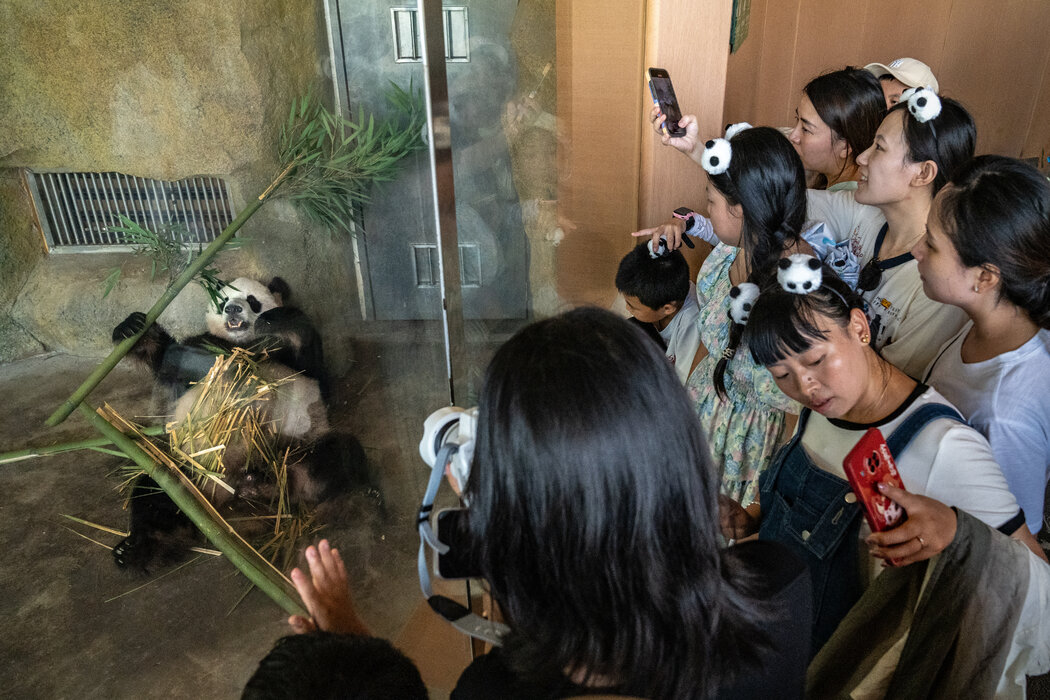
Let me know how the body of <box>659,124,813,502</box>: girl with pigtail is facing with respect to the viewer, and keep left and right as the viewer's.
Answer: facing to the left of the viewer

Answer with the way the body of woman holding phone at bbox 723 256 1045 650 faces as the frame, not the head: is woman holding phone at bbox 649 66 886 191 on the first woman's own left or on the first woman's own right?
on the first woman's own right

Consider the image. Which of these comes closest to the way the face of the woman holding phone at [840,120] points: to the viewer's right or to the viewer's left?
to the viewer's left

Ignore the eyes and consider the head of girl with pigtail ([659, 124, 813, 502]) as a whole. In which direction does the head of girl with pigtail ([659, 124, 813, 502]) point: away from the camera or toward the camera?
away from the camera

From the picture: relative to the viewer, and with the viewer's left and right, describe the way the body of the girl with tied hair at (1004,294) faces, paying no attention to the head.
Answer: facing to the left of the viewer

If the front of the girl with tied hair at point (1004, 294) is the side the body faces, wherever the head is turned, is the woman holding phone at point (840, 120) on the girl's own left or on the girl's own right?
on the girl's own right

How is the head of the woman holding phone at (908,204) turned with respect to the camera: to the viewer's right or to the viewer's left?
to the viewer's left

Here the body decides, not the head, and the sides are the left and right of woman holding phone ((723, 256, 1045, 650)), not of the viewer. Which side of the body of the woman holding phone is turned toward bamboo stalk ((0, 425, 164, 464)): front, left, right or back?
front

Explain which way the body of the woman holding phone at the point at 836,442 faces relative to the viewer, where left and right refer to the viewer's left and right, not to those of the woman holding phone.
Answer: facing the viewer and to the left of the viewer

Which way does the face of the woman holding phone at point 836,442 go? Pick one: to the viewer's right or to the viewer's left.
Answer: to the viewer's left

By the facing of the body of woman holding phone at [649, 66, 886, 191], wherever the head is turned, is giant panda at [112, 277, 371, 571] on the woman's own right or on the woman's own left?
on the woman's own left

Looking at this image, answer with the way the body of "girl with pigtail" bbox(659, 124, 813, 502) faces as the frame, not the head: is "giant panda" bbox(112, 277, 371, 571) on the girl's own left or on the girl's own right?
on the girl's own left

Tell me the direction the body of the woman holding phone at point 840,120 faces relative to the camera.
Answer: to the viewer's left

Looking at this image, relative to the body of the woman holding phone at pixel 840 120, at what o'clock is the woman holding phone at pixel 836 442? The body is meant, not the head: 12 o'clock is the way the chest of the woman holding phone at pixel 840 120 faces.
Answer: the woman holding phone at pixel 836 442 is roughly at 9 o'clock from the woman holding phone at pixel 840 120.
